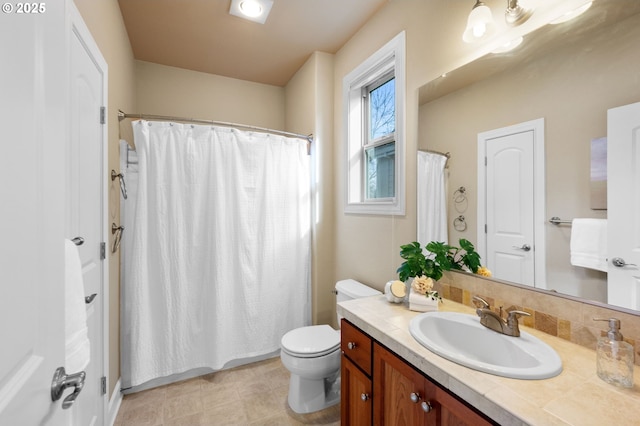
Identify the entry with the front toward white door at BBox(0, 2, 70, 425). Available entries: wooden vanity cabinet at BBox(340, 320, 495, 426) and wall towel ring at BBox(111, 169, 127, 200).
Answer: the wooden vanity cabinet

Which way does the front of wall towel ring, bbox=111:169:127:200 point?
to the viewer's right

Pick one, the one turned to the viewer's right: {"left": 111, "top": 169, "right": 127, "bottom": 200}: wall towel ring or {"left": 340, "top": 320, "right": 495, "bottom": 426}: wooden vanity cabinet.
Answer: the wall towel ring

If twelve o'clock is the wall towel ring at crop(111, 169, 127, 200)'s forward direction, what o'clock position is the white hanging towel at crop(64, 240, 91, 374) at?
The white hanging towel is roughly at 3 o'clock from the wall towel ring.

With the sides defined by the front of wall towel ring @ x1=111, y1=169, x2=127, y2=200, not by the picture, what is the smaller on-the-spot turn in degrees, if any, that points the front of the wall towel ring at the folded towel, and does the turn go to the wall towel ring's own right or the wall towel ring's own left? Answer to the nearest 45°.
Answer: approximately 45° to the wall towel ring's own right

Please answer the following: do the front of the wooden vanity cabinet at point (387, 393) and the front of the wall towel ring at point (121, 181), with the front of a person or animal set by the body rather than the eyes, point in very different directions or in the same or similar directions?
very different directions
